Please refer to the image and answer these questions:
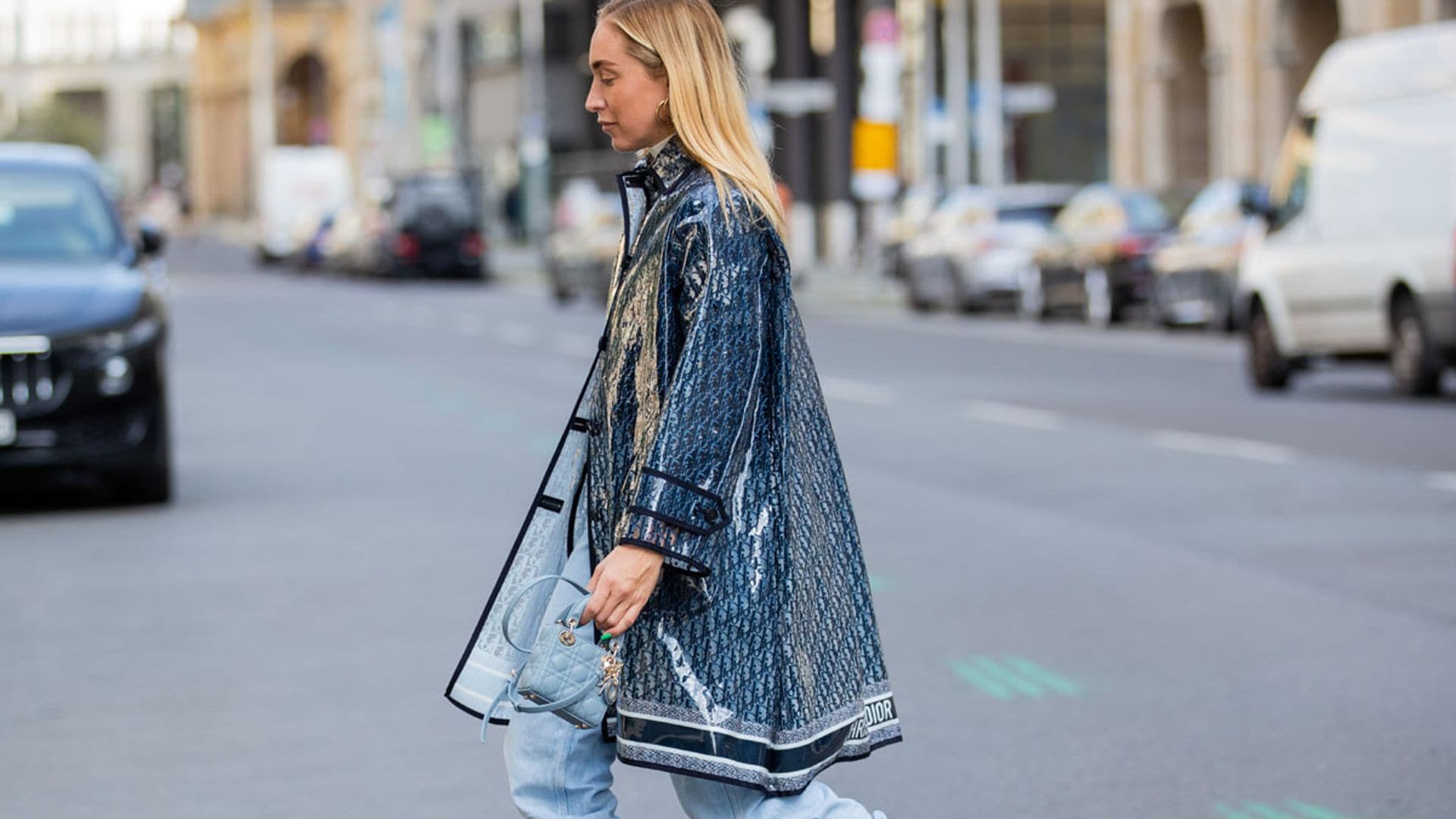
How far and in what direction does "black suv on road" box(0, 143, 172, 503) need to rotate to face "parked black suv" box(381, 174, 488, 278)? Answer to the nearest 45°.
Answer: approximately 180°

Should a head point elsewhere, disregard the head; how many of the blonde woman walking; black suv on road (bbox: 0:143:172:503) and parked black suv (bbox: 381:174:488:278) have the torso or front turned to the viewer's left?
1

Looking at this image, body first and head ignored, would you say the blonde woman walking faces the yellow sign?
no

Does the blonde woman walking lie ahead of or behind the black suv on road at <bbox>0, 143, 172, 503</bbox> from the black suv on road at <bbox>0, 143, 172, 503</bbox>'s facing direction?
ahead

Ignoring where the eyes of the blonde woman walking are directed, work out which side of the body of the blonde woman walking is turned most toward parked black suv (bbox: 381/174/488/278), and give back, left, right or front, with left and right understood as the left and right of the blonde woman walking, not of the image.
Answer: right

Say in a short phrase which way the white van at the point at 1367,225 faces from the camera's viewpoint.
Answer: facing away from the viewer and to the left of the viewer

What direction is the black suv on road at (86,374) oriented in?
toward the camera

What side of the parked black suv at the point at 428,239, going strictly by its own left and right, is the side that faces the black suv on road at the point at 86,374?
back

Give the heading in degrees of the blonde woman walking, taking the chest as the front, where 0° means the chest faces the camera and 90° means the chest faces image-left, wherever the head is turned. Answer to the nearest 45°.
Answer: approximately 90°

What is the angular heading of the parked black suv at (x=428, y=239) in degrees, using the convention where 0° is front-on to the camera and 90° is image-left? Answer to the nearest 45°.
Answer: approximately 180°

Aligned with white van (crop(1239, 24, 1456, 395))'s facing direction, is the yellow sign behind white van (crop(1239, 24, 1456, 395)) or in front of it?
in front

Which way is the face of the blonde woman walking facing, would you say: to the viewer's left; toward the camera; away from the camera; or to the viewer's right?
to the viewer's left

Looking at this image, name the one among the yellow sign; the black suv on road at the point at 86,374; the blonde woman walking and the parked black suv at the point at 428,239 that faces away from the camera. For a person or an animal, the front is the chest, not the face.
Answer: the parked black suv at the point at 428,239

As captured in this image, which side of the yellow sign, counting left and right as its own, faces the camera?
front

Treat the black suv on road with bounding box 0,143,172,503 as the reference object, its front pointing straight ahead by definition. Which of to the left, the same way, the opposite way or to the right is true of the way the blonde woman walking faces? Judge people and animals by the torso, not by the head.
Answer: to the right

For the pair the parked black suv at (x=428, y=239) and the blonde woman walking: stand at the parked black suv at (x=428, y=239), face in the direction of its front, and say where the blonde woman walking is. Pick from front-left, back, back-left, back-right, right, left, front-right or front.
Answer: back
